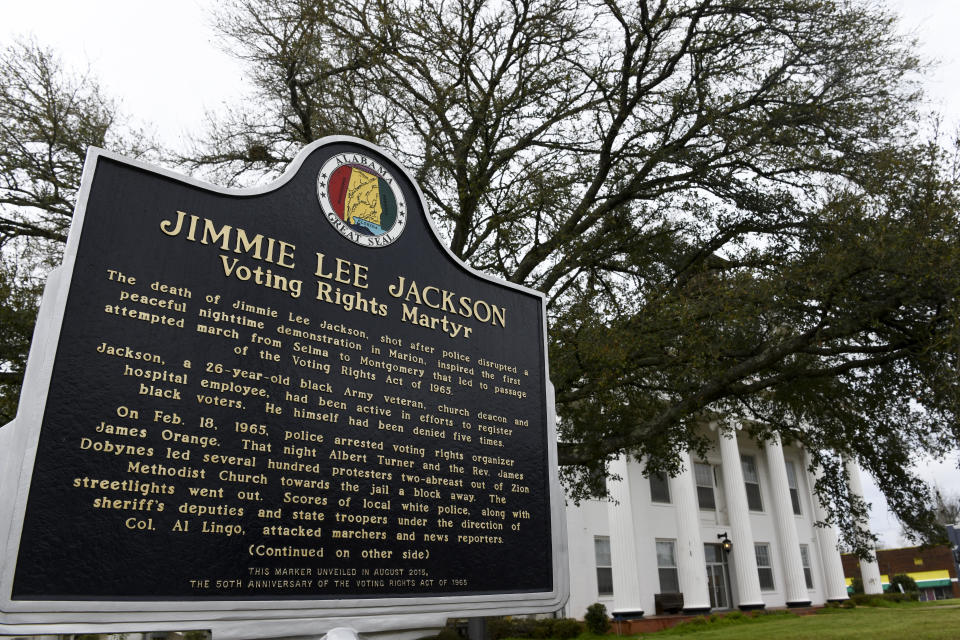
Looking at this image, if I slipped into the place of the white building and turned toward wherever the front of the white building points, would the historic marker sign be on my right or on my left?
on my right

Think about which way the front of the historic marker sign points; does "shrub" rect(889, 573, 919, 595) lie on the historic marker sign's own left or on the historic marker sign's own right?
on the historic marker sign's own left

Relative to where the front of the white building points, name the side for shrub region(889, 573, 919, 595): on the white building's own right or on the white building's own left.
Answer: on the white building's own left
